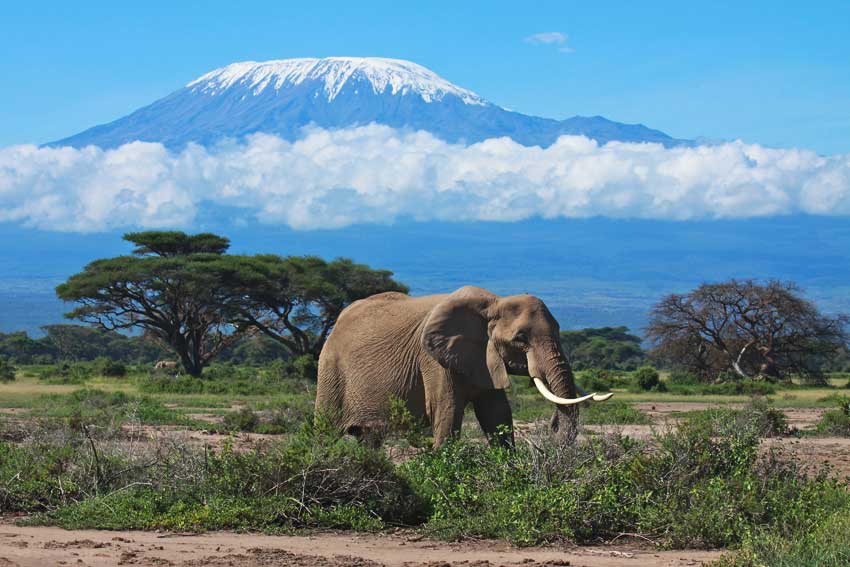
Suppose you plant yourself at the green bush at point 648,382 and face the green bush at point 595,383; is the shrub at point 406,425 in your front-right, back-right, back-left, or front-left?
front-left

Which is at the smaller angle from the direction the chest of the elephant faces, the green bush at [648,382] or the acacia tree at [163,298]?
the green bush

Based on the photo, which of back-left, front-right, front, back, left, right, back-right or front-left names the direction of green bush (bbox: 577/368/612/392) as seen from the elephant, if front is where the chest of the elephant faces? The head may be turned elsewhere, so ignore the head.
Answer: left

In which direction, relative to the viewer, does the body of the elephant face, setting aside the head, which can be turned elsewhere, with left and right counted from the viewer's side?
facing to the right of the viewer

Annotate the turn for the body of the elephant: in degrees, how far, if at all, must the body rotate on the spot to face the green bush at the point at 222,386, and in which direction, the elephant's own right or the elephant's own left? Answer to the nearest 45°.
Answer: approximately 90° to the elephant's own left

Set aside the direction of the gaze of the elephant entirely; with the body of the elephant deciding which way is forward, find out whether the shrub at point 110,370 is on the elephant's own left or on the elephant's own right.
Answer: on the elephant's own left

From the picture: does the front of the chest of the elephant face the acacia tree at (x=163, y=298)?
no

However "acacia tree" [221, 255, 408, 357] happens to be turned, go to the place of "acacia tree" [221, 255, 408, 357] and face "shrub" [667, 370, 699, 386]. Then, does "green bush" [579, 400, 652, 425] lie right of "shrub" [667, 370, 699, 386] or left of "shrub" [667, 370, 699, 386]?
right

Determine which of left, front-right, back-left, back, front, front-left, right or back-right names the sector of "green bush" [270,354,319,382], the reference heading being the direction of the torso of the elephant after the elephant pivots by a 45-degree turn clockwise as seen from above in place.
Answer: back-left

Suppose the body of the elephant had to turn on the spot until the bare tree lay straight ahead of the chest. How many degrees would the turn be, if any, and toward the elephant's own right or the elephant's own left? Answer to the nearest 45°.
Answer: approximately 90° to the elephant's own left

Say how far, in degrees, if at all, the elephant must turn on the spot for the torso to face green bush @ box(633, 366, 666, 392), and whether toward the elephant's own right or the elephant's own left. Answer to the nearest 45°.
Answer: approximately 90° to the elephant's own left

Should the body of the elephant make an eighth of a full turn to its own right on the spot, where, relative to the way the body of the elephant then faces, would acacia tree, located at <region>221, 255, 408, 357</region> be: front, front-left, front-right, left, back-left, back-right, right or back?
back-left

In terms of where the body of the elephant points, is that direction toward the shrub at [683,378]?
no
